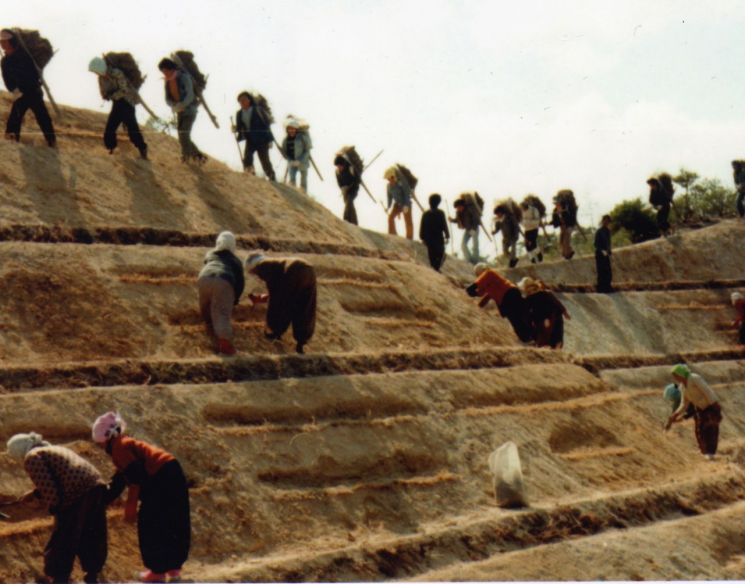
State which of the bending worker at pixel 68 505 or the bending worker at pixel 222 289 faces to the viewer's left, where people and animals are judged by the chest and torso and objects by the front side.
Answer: the bending worker at pixel 68 505

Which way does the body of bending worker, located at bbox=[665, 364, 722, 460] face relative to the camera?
to the viewer's left

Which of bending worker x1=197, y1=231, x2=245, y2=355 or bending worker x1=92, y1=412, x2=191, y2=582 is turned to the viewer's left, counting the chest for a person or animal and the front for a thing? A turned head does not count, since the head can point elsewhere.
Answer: bending worker x1=92, y1=412, x2=191, y2=582

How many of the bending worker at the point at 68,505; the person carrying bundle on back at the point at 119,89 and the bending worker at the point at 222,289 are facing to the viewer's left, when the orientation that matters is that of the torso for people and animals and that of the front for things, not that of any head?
2

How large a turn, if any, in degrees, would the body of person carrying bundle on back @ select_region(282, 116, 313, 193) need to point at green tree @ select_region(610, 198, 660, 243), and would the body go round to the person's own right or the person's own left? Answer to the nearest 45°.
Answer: approximately 180°

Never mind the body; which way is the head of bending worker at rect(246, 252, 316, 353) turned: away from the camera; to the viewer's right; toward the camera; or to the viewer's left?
to the viewer's left

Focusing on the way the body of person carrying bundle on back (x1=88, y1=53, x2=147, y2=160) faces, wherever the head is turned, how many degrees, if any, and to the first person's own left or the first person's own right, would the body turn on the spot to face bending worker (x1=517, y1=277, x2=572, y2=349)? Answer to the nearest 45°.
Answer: approximately 180°

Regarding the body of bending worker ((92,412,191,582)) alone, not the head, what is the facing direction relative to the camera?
to the viewer's left

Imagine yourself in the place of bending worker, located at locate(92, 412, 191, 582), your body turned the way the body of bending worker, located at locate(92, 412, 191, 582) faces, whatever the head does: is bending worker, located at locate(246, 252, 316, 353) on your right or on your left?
on your right

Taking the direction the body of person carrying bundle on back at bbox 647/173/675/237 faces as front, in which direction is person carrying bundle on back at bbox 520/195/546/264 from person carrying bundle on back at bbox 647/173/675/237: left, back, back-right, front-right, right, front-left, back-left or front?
front-left

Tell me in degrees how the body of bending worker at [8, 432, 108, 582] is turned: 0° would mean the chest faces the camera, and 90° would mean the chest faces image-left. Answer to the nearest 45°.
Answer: approximately 90°

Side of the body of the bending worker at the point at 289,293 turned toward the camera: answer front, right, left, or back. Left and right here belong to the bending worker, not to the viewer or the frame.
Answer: left

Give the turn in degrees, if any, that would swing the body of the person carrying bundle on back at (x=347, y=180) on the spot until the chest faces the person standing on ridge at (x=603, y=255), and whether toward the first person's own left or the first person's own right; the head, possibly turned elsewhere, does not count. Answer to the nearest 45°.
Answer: approximately 135° to the first person's own left

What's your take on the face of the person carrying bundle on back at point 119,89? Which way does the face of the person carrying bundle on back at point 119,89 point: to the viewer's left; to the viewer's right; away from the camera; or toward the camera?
to the viewer's left

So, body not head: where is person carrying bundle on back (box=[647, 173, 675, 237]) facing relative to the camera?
to the viewer's left
